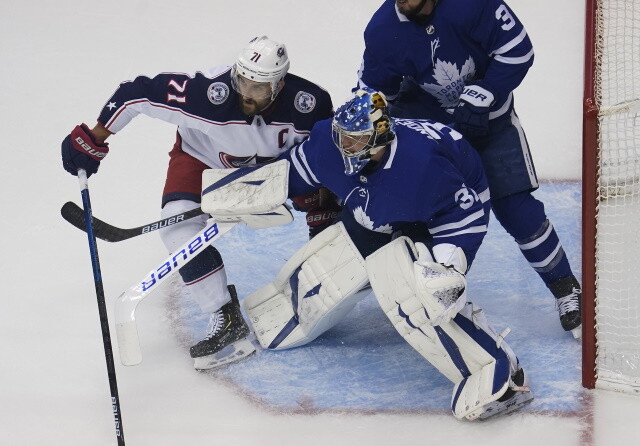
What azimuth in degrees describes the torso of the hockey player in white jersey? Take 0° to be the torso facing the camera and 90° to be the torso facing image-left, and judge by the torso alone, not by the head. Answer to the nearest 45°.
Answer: approximately 0°

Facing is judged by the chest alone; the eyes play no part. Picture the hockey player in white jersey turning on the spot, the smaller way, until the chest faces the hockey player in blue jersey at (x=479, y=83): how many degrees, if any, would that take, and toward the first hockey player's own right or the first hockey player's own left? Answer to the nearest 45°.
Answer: approximately 90° to the first hockey player's own left

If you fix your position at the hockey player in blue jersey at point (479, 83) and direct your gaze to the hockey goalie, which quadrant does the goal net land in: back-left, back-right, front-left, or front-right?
back-left
